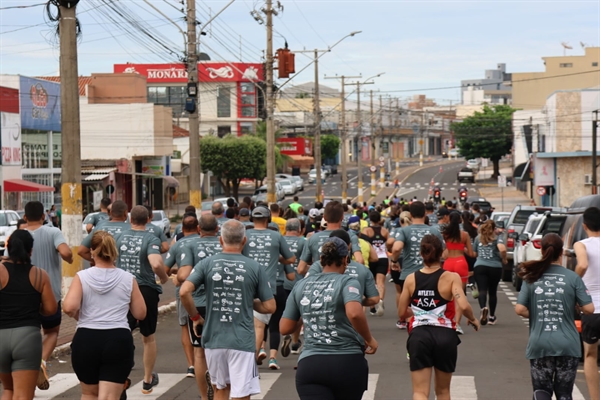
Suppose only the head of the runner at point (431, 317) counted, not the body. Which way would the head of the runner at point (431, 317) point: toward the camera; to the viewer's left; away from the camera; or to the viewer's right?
away from the camera

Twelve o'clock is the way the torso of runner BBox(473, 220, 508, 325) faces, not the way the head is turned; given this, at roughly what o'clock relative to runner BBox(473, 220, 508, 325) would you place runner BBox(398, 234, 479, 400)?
runner BBox(398, 234, 479, 400) is roughly at 6 o'clock from runner BBox(473, 220, 508, 325).

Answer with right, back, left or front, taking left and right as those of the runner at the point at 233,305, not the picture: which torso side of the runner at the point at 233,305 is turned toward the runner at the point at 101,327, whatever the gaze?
left

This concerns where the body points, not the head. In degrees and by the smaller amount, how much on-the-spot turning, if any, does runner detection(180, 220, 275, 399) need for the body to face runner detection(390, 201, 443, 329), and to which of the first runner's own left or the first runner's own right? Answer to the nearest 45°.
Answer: approximately 45° to the first runner's own right

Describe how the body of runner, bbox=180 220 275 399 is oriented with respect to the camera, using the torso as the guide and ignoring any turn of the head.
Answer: away from the camera

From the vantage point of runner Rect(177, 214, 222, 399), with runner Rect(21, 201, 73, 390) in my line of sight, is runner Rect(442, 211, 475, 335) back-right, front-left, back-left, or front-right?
back-right

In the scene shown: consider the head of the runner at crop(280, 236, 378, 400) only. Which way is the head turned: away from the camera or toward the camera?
away from the camera

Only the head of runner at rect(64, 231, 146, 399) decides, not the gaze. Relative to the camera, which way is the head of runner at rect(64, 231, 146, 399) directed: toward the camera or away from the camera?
away from the camera

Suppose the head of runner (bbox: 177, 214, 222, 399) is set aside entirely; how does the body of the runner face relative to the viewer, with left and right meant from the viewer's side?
facing away from the viewer

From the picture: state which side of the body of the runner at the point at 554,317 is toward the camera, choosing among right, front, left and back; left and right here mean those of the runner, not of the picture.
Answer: back

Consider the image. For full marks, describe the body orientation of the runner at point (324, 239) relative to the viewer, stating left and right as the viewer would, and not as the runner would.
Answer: facing away from the viewer

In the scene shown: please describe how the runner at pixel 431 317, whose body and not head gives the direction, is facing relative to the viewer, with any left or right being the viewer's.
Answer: facing away from the viewer

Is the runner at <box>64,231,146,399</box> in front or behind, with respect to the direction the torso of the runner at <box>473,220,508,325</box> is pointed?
behind

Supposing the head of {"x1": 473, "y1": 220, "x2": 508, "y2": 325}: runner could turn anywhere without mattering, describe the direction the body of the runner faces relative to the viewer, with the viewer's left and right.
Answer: facing away from the viewer

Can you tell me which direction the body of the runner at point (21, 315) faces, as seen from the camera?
away from the camera

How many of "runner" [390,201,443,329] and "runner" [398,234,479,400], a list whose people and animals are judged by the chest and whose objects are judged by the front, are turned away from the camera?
2

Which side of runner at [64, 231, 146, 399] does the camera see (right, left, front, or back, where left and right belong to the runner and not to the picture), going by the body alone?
back
